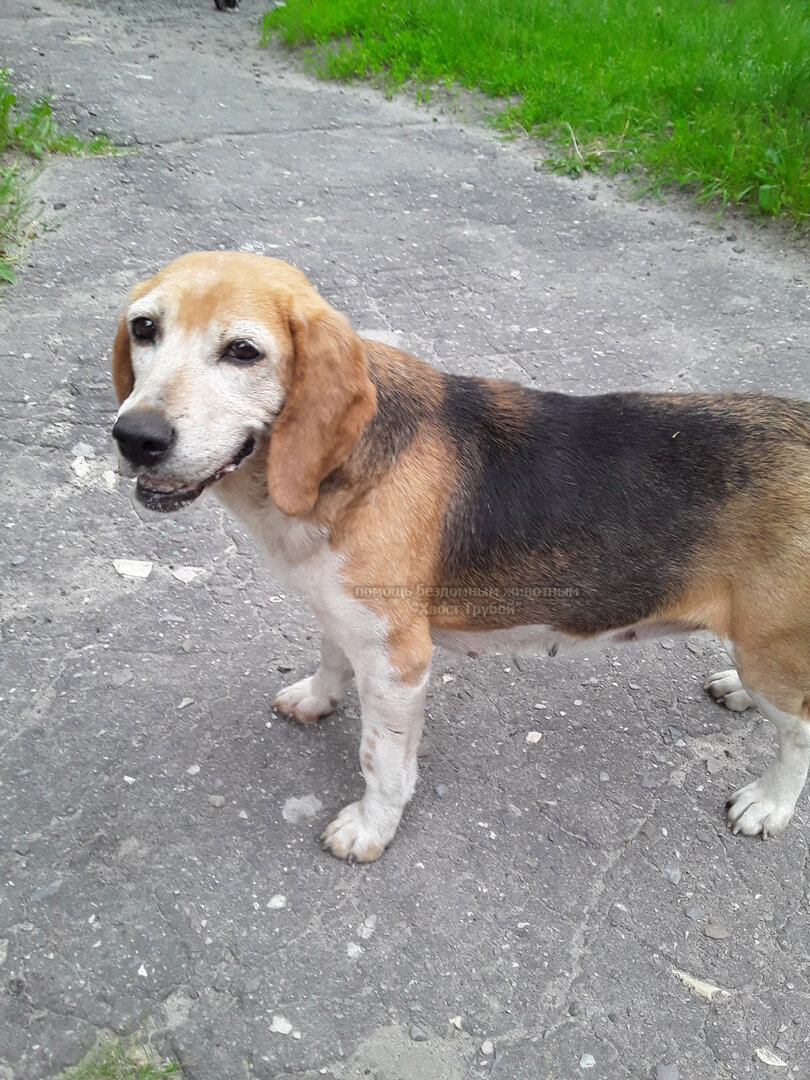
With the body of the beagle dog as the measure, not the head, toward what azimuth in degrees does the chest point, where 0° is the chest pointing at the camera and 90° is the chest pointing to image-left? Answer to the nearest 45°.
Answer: approximately 90°

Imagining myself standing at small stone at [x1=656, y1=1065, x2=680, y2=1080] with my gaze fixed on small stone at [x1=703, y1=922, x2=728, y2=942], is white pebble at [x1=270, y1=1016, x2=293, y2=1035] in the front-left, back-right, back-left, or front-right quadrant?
back-left

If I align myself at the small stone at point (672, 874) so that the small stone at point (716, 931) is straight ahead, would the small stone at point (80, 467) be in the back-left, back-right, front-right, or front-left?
back-right

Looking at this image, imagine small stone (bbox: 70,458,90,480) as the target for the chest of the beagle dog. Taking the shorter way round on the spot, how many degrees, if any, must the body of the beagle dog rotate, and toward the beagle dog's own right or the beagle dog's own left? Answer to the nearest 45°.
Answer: approximately 45° to the beagle dog's own right

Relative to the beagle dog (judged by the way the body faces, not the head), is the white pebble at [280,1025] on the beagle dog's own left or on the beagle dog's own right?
on the beagle dog's own left

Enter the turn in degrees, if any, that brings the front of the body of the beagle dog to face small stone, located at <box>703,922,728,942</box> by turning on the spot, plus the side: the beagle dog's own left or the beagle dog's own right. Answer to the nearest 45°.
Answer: approximately 135° to the beagle dog's own left
